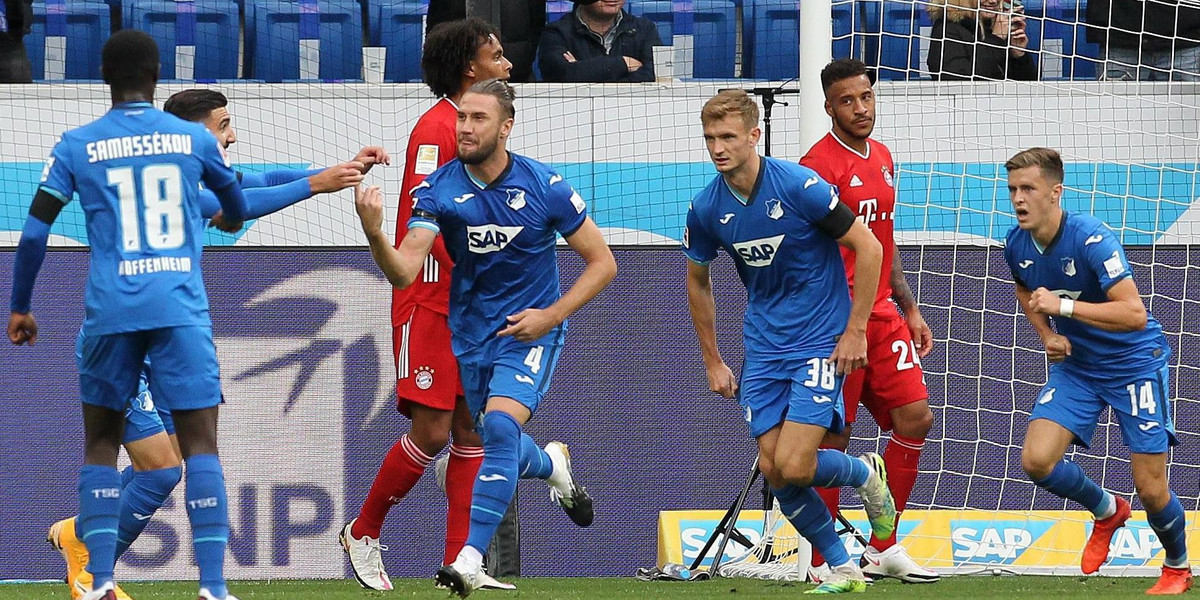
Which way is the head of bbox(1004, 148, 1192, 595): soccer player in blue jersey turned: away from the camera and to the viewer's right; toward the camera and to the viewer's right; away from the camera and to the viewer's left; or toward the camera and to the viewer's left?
toward the camera and to the viewer's left

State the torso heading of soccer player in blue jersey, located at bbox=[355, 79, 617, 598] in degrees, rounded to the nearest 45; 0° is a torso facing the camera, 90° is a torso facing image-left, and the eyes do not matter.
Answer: approximately 45°

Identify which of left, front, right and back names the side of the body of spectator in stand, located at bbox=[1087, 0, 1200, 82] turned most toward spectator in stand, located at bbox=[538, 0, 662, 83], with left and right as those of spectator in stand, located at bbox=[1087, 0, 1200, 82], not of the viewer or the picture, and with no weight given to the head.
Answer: right

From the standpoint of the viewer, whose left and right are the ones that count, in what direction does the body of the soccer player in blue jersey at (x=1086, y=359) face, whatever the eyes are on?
facing the viewer and to the left of the viewer

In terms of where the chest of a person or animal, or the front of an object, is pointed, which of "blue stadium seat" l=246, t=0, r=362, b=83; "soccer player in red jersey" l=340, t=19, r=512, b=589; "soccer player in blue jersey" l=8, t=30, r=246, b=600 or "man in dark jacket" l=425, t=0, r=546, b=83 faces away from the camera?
the soccer player in blue jersey

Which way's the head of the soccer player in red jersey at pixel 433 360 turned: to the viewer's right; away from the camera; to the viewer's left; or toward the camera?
to the viewer's right

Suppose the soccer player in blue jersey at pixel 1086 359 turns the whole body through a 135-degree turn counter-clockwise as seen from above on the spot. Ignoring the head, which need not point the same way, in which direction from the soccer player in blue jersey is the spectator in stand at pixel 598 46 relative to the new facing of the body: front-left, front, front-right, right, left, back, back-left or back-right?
back-left

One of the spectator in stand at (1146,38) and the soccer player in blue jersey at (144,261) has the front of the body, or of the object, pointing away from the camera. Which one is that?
the soccer player in blue jersey

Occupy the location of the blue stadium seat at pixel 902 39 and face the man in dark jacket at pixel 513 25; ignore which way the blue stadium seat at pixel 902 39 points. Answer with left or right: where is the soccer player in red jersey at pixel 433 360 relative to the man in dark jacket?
left

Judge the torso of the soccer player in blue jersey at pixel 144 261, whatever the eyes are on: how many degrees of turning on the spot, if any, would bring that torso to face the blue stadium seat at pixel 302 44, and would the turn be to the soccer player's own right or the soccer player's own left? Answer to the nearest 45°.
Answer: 0° — they already face it

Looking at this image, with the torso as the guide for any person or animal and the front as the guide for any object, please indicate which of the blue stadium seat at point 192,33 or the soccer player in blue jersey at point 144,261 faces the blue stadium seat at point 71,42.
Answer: the soccer player in blue jersey

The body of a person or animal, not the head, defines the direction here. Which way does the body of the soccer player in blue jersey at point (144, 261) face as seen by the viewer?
away from the camera

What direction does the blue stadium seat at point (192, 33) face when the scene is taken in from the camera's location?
facing the viewer
